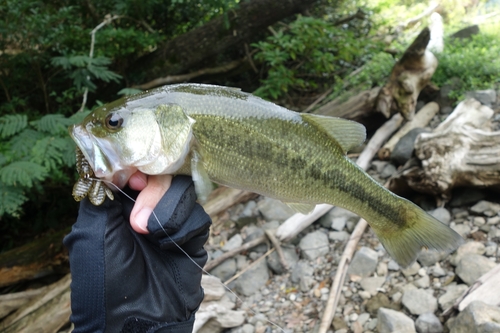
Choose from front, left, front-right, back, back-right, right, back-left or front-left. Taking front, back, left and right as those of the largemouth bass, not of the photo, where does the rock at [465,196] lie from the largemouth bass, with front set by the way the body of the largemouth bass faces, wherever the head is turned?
back-right

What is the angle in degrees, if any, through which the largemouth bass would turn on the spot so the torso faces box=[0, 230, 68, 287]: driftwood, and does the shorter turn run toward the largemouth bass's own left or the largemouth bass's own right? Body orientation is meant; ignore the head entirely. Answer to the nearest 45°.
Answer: approximately 45° to the largemouth bass's own right

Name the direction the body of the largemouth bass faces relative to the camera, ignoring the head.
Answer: to the viewer's left
